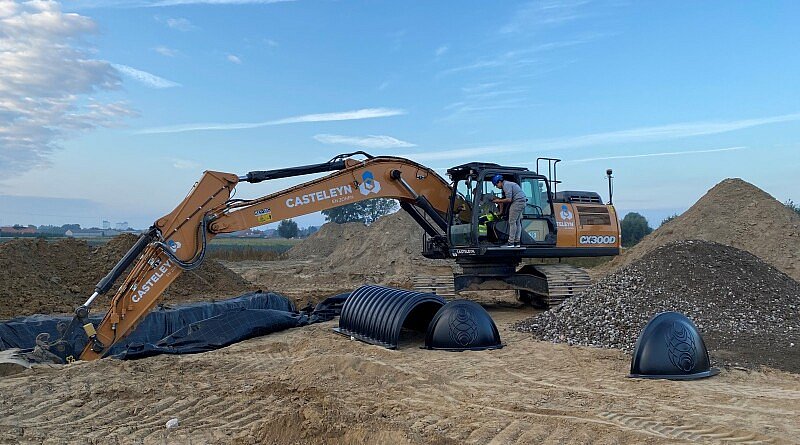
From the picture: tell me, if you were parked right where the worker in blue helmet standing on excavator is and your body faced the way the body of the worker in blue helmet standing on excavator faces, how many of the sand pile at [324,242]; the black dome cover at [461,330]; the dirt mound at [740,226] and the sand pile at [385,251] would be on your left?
1

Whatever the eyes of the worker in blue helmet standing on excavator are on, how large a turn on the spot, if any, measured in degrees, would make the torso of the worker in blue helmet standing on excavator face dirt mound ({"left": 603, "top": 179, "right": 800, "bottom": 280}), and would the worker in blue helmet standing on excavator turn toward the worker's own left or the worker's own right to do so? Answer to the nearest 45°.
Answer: approximately 135° to the worker's own right

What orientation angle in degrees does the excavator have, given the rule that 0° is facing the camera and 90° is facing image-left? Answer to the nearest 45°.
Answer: approximately 90°

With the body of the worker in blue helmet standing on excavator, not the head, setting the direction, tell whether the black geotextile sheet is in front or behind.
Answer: in front

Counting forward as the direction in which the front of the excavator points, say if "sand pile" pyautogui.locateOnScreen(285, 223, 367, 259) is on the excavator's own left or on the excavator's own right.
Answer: on the excavator's own right

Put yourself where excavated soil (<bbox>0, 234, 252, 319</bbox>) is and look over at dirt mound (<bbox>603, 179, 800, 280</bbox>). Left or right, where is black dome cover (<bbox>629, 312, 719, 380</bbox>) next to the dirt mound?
right

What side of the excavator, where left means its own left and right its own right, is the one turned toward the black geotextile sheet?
front

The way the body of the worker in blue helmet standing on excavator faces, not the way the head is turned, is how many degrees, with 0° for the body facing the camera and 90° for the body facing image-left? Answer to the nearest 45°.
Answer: approximately 90°

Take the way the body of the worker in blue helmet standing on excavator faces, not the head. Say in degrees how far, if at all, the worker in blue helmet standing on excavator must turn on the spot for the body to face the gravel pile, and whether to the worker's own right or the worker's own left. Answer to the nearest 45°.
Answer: approximately 180°

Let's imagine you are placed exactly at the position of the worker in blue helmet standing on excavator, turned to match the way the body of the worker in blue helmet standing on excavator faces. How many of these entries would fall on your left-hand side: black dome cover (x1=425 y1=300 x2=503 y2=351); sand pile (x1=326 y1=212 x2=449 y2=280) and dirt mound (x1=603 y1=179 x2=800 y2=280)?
1

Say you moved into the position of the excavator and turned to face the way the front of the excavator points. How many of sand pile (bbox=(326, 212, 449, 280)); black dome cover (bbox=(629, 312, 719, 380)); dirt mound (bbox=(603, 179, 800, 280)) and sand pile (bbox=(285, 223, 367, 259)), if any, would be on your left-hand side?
1

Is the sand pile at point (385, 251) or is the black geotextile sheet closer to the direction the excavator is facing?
the black geotextile sheet

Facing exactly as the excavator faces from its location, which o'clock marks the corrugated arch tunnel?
The corrugated arch tunnel is roughly at 10 o'clock from the excavator.

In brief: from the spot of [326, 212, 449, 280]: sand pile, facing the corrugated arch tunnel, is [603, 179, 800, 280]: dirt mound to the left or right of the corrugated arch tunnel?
left
